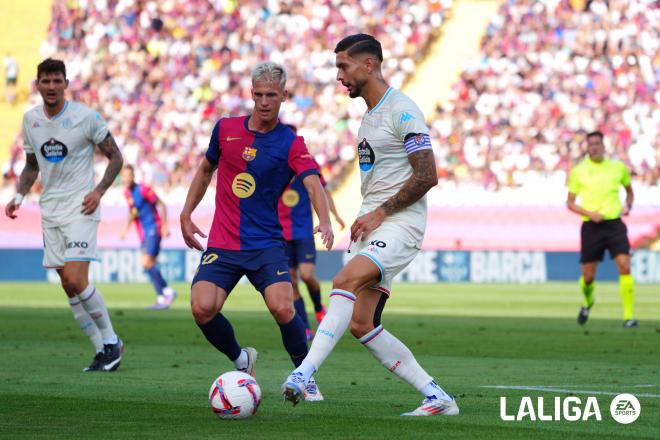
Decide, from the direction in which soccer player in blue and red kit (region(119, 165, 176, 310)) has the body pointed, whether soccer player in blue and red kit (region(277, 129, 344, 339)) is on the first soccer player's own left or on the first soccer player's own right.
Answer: on the first soccer player's own left

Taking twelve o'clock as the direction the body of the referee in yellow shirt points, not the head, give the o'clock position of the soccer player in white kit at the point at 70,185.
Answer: The soccer player in white kit is roughly at 1 o'clock from the referee in yellow shirt.

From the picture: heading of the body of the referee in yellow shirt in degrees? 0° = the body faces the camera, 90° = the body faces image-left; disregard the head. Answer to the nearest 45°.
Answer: approximately 0°

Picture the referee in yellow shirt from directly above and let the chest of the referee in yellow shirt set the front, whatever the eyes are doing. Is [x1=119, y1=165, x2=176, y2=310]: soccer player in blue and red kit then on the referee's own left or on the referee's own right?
on the referee's own right

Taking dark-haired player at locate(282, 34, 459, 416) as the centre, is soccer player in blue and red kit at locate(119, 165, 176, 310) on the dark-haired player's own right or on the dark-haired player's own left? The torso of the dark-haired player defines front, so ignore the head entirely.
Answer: on the dark-haired player's own right

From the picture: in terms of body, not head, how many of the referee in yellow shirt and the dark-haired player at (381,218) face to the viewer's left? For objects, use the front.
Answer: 1

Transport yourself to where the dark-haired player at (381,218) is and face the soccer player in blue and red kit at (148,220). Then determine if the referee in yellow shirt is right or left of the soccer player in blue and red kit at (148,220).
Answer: right

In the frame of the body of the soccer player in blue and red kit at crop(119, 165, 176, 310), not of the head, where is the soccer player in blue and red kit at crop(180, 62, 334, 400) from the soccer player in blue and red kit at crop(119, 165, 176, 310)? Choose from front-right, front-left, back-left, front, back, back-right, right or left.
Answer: front-left

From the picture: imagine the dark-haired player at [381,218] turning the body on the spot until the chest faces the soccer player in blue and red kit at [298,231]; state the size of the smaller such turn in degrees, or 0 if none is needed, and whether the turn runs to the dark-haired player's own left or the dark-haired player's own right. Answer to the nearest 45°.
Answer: approximately 90° to the dark-haired player's own right

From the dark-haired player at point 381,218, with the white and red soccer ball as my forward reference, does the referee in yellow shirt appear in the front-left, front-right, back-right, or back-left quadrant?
back-right

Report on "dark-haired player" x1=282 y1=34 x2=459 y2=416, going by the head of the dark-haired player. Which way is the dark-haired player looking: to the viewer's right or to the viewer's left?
to the viewer's left
